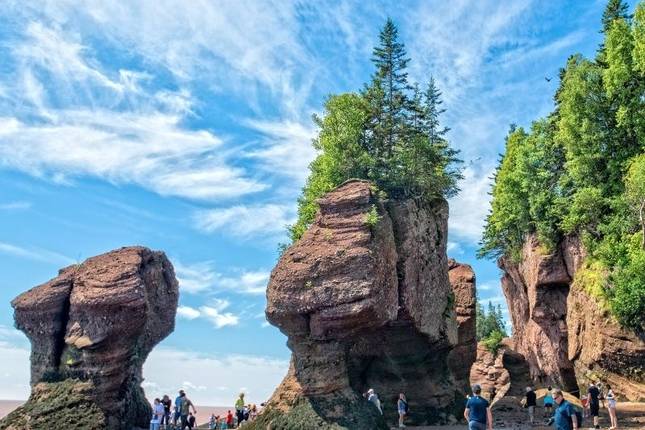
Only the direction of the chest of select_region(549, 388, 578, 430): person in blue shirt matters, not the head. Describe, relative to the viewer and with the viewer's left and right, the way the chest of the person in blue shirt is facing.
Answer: facing the viewer and to the left of the viewer

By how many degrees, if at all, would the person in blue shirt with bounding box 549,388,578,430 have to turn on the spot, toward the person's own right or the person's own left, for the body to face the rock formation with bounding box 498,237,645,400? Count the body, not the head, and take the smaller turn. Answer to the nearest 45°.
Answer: approximately 135° to the person's own right

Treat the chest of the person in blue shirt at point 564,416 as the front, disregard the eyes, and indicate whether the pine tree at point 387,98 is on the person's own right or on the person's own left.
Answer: on the person's own right

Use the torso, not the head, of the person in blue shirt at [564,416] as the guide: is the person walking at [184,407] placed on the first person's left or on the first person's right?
on the first person's right

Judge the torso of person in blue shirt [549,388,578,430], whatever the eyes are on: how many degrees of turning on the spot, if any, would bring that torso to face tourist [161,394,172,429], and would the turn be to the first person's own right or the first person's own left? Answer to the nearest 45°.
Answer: approximately 90° to the first person's own right

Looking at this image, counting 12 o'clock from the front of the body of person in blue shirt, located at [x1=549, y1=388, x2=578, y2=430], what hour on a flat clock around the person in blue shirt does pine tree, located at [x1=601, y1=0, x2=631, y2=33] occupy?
The pine tree is roughly at 5 o'clock from the person in blue shirt.

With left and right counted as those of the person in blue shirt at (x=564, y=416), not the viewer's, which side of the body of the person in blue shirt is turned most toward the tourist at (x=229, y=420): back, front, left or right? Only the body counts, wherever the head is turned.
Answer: right

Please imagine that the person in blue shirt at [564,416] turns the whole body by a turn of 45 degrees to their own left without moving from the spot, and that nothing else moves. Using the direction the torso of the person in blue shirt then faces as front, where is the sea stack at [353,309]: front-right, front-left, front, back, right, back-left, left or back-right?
back-right
